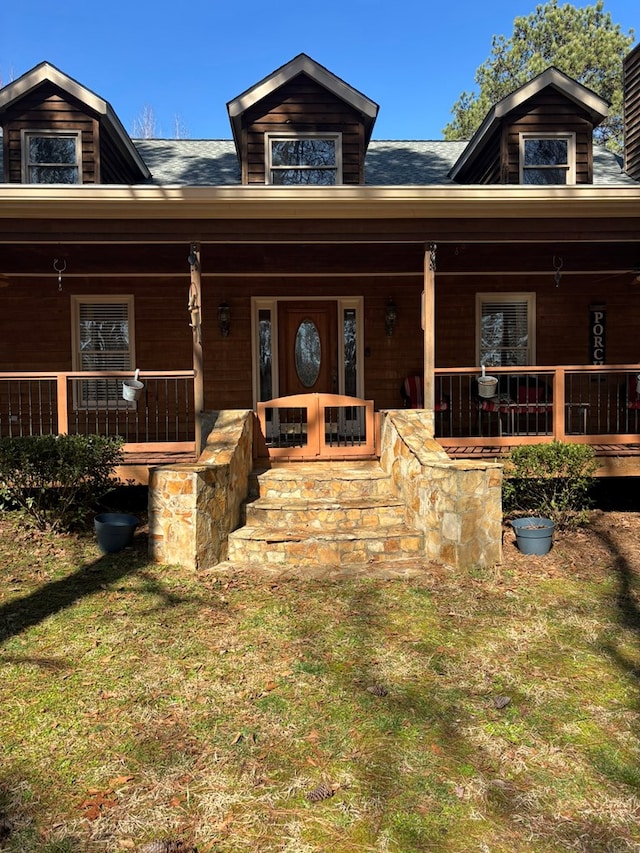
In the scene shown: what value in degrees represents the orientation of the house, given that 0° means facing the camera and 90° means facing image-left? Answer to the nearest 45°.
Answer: approximately 0°

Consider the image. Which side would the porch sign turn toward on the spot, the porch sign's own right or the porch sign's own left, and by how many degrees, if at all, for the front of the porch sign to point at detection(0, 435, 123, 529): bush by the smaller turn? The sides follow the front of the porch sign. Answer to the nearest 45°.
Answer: approximately 45° to the porch sign's own right

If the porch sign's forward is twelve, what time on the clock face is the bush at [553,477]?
The bush is roughly at 12 o'clock from the porch sign.

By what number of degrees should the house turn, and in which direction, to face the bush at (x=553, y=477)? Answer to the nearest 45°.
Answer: approximately 45° to its left

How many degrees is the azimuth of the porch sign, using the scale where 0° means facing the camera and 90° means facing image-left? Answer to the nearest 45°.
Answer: approximately 0°
